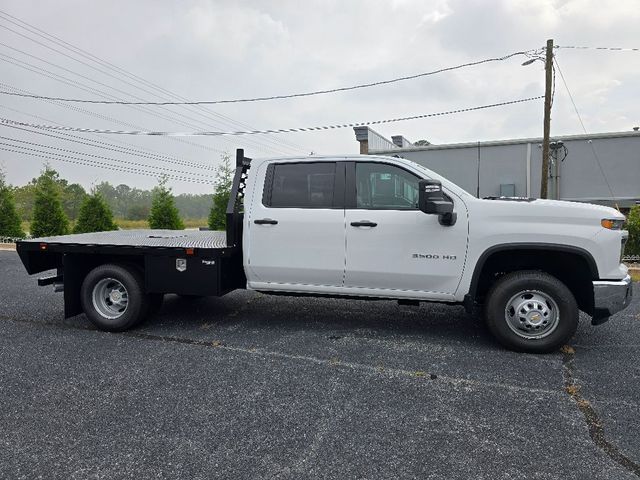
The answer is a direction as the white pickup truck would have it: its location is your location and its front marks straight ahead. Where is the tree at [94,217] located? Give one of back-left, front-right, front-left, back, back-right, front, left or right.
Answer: back-left

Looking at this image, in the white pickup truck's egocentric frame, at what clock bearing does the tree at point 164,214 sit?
The tree is roughly at 8 o'clock from the white pickup truck.

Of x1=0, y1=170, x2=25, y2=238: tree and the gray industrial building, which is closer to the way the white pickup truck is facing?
the gray industrial building

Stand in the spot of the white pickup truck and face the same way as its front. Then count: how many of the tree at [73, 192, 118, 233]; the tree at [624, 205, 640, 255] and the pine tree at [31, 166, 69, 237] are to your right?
0

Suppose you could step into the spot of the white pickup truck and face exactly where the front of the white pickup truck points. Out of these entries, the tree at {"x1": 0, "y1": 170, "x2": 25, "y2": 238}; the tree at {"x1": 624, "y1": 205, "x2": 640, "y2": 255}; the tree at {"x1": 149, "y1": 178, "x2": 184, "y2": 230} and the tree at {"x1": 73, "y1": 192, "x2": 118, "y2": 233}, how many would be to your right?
0

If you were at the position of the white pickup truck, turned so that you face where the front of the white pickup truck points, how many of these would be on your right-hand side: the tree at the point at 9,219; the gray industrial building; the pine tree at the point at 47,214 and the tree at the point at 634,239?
0

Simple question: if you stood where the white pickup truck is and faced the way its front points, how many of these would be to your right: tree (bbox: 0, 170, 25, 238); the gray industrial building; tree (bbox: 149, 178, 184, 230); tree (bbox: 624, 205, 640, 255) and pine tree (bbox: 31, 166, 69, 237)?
0

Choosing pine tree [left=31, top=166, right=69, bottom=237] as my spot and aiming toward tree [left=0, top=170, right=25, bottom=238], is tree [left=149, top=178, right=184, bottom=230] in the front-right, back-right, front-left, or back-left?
back-right

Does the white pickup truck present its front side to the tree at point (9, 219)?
no

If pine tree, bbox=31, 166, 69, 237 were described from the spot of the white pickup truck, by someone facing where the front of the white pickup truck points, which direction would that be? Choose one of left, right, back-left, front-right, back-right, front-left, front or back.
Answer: back-left

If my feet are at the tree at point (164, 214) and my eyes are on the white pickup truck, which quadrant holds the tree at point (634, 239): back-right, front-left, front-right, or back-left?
front-left

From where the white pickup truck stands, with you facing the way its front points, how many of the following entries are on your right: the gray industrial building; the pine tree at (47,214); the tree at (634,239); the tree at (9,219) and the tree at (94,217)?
0

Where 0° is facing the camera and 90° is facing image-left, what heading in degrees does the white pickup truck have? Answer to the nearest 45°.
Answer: approximately 270°

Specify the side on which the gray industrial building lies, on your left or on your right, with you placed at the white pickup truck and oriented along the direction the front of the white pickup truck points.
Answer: on your left

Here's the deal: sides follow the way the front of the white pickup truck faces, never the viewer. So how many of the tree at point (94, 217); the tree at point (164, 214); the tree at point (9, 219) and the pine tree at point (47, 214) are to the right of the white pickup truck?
0
